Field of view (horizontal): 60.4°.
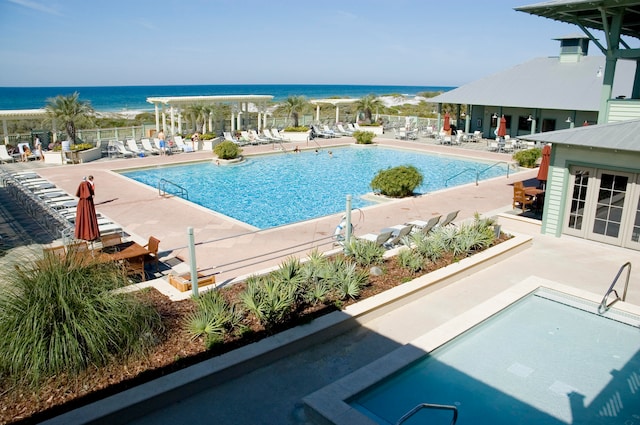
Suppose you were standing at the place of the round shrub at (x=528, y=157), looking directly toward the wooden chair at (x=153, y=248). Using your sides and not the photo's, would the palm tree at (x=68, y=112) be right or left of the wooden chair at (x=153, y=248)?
right

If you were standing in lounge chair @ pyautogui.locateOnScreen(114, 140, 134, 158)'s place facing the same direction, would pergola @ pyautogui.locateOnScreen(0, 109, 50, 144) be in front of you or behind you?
behind

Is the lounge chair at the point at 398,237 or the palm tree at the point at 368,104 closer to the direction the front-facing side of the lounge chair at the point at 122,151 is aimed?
the lounge chair

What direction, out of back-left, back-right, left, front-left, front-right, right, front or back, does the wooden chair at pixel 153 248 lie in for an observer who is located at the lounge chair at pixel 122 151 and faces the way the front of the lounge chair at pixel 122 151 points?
front-right

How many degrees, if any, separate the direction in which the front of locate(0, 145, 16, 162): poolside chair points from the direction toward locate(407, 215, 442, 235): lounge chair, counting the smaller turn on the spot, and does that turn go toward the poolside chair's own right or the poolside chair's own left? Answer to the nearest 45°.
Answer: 0° — it already faces it

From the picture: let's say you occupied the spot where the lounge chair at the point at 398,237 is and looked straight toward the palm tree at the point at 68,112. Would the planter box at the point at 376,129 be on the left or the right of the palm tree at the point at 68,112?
right

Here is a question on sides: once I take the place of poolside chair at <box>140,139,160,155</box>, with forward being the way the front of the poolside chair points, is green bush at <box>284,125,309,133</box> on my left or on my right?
on my left

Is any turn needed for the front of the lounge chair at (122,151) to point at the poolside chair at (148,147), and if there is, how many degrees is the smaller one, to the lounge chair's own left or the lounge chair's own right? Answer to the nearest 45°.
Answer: approximately 90° to the lounge chair's own left
